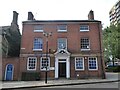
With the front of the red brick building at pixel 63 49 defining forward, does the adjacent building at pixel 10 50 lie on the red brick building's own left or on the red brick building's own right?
on the red brick building's own right

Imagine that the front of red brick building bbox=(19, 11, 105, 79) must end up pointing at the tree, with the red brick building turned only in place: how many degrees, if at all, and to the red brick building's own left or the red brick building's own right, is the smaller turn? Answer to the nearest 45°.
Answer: approximately 135° to the red brick building's own left

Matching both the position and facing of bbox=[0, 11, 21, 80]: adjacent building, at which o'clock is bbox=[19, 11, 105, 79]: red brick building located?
The red brick building is roughly at 10 o'clock from the adjacent building.

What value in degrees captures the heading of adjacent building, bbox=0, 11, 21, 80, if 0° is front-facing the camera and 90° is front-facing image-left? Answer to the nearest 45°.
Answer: approximately 0°

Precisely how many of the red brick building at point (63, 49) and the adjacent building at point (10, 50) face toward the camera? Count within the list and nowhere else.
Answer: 2

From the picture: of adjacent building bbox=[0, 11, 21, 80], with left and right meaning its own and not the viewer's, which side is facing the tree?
left
